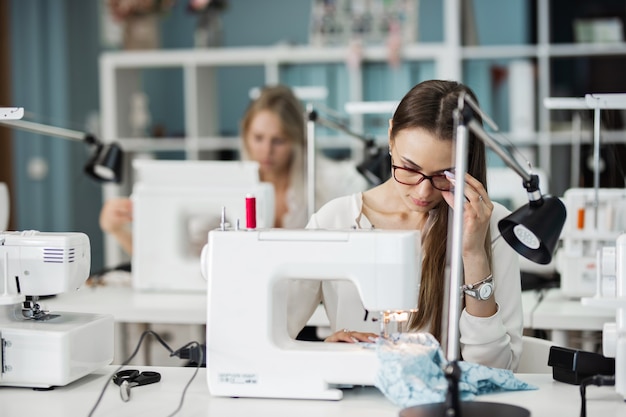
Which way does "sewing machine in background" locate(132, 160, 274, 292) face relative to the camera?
away from the camera

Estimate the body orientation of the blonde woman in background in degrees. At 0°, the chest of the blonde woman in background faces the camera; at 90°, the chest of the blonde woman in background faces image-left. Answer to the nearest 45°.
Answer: approximately 45°

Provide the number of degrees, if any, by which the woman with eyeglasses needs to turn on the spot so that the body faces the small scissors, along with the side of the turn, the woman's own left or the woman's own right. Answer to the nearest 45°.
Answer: approximately 45° to the woman's own right

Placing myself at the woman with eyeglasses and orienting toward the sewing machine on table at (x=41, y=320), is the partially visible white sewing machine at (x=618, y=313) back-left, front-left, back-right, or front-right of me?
back-left

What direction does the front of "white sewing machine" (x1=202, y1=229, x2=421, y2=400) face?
away from the camera

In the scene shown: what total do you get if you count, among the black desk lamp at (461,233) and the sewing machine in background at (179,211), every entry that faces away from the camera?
1

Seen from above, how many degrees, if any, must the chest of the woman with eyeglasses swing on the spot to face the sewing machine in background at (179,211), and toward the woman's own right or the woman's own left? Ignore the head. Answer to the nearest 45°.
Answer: approximately 135° to the woman's own right

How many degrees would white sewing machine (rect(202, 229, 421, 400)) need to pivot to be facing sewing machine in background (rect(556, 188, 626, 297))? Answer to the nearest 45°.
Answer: approximately 45° to its right
